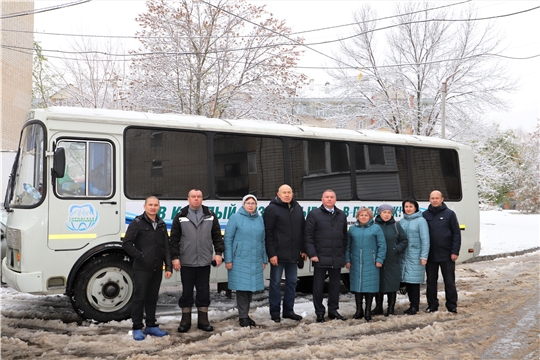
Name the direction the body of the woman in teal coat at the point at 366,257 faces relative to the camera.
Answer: toward the camera

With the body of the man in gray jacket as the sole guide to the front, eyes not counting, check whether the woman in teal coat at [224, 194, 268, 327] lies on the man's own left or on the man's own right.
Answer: on the man's own left

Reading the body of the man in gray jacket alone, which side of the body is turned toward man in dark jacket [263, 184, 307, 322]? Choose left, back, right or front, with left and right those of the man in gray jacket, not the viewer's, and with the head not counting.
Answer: left

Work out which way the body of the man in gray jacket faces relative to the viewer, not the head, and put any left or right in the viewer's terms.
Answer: facing the viewer

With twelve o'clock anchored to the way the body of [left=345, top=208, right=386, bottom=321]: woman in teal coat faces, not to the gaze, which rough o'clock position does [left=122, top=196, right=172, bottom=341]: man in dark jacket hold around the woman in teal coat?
The man in dark jacket is roughly at 2 o'clock from the woman in teal coat.

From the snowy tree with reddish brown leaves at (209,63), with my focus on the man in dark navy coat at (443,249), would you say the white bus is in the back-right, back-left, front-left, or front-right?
front-right

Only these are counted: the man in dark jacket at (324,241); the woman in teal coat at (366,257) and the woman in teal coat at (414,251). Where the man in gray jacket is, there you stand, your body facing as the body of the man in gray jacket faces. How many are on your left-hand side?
3

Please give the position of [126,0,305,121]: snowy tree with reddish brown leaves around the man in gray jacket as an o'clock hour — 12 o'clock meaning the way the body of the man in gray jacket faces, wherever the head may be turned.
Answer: The snowy tree with reddish brown leaves is roughly at 6 o'clock from the man in gray jacket.

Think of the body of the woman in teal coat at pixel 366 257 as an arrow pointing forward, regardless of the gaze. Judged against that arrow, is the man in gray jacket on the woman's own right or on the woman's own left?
on the woman's own right

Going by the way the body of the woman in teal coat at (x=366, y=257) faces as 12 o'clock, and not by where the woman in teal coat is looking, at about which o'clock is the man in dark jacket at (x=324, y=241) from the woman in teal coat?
The man in dark jacket is roughly at 2 o'clock from the woman in teal coat.

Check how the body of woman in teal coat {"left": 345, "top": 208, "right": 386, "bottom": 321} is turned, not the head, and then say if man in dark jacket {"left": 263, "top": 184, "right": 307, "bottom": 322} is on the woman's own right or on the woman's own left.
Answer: on the woman's own right

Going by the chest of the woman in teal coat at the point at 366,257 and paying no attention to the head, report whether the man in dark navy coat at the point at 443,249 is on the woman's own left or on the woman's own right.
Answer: on the woman's own left

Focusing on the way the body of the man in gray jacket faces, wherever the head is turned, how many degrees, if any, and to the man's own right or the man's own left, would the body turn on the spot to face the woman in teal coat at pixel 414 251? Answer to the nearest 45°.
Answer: approximately 90° to the man's own left
